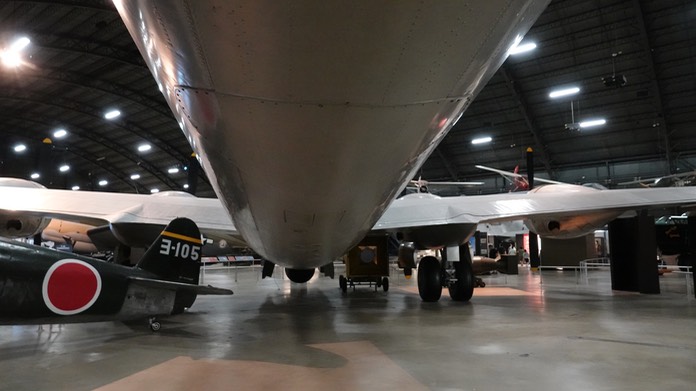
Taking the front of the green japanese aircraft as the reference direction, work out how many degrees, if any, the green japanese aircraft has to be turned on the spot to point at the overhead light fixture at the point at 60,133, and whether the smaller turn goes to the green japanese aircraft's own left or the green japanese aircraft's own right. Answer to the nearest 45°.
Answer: approximately 90° to the green japanese aircraft's own right

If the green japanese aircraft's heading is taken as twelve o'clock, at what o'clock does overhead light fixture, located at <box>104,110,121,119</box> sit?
The overhead light fixture is roughly at 3 o'clock from the green japanese aircraft.

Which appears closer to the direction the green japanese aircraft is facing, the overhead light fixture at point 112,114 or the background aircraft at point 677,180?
the overhead light fixture

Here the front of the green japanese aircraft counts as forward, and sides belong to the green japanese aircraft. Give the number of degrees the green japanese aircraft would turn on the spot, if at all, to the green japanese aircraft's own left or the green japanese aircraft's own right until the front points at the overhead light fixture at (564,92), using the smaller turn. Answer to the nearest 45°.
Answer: approximately 135° to the green japanese aircraft's own right

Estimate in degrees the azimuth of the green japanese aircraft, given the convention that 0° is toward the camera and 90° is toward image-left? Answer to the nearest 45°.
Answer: approximately 90°

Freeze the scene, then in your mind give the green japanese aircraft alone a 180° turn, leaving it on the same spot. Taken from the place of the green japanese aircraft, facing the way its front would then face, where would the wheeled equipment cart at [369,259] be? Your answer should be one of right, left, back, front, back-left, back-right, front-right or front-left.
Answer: front-left

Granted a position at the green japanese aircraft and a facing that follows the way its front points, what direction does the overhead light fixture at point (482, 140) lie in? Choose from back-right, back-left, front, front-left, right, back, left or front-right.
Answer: back-right

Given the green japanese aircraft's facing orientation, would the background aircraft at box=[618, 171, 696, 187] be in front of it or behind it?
behind
